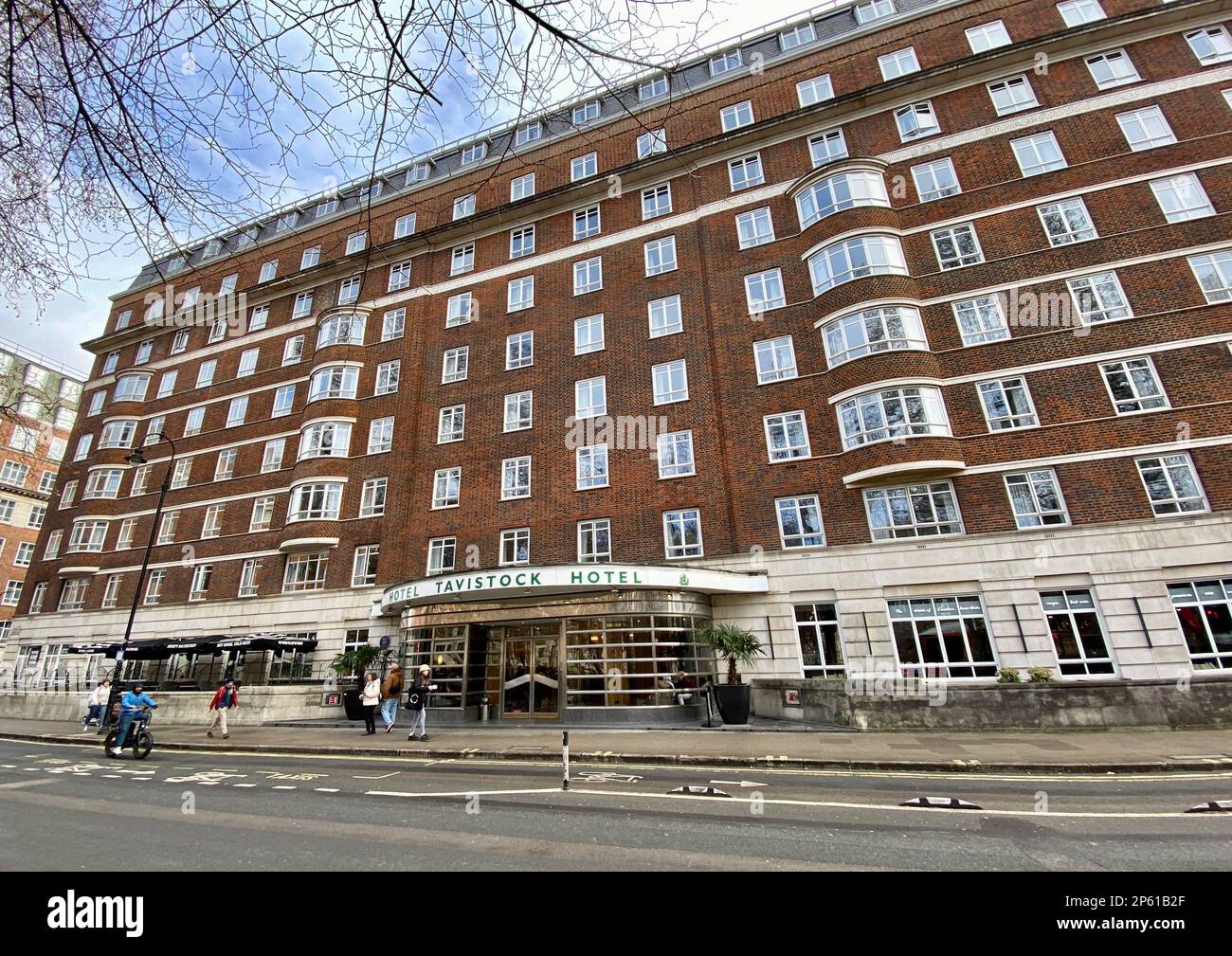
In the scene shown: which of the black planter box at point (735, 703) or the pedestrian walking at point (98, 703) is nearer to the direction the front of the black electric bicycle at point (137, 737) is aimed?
the black planter box

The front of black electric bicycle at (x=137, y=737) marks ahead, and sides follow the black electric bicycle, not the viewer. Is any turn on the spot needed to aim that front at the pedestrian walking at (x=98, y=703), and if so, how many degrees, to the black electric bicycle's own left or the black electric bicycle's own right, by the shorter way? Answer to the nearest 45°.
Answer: approximately 135° to the black electric bicycle's own left

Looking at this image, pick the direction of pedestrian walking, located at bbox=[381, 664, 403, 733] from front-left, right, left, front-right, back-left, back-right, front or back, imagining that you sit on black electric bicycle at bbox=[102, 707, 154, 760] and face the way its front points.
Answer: front-left

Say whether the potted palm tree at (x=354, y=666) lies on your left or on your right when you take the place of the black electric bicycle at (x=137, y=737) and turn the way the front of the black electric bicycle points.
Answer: on your left

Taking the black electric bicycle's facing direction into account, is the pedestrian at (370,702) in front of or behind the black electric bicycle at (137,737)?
in front

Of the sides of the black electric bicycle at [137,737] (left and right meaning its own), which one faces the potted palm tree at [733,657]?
front

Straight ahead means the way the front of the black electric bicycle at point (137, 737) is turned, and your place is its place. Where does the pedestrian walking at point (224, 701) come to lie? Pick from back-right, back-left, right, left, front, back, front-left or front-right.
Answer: left

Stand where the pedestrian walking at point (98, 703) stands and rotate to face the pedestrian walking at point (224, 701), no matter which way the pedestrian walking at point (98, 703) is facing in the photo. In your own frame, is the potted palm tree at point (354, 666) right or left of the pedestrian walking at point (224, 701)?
left

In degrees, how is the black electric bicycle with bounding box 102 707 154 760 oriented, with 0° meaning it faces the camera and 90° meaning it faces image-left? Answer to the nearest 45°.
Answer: approximately 315°
